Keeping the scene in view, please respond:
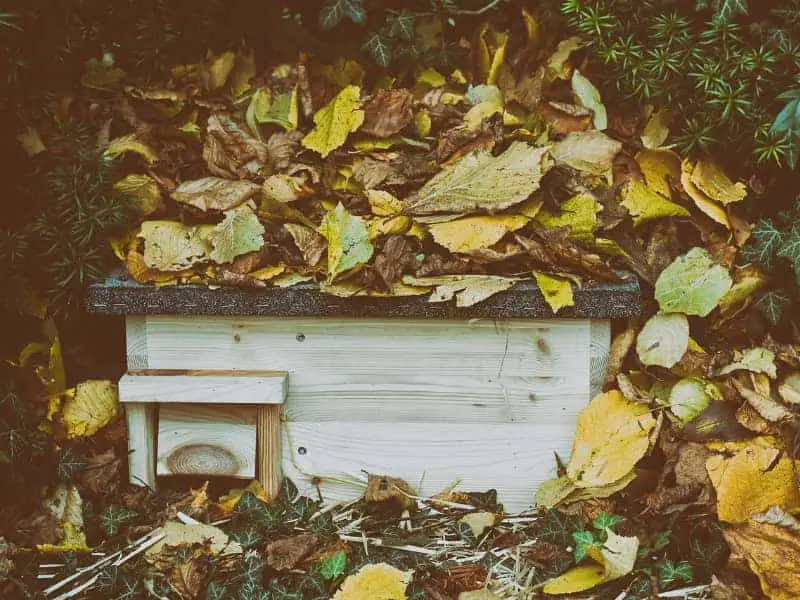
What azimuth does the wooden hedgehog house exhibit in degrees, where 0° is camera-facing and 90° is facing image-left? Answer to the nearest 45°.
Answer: approximately 0°

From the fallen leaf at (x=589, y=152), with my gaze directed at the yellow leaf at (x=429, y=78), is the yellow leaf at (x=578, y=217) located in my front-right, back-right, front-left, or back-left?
back-left

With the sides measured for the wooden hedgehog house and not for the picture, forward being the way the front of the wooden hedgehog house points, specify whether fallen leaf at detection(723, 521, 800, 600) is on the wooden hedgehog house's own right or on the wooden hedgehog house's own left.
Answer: on the wooden hedgehog house's own left
